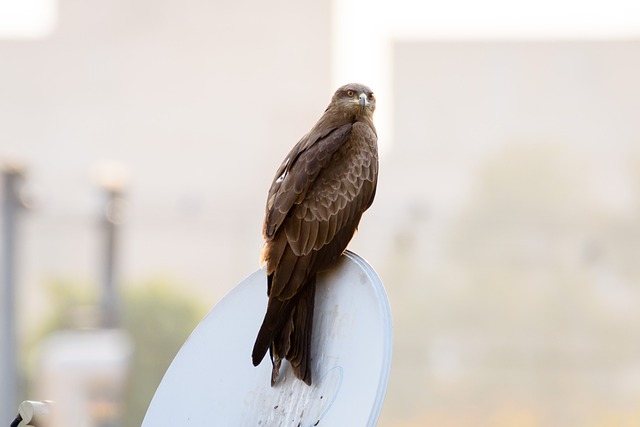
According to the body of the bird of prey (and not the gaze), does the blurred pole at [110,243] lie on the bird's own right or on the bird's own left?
on the bird's own left

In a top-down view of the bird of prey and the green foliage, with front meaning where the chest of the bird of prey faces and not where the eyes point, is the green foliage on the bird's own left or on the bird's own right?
on the bird's own left

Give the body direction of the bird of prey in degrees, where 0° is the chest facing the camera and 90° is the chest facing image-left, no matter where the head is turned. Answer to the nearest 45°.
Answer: approximately 225°

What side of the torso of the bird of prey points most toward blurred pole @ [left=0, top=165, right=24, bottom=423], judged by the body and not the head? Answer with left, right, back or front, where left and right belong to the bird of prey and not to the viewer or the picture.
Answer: left
